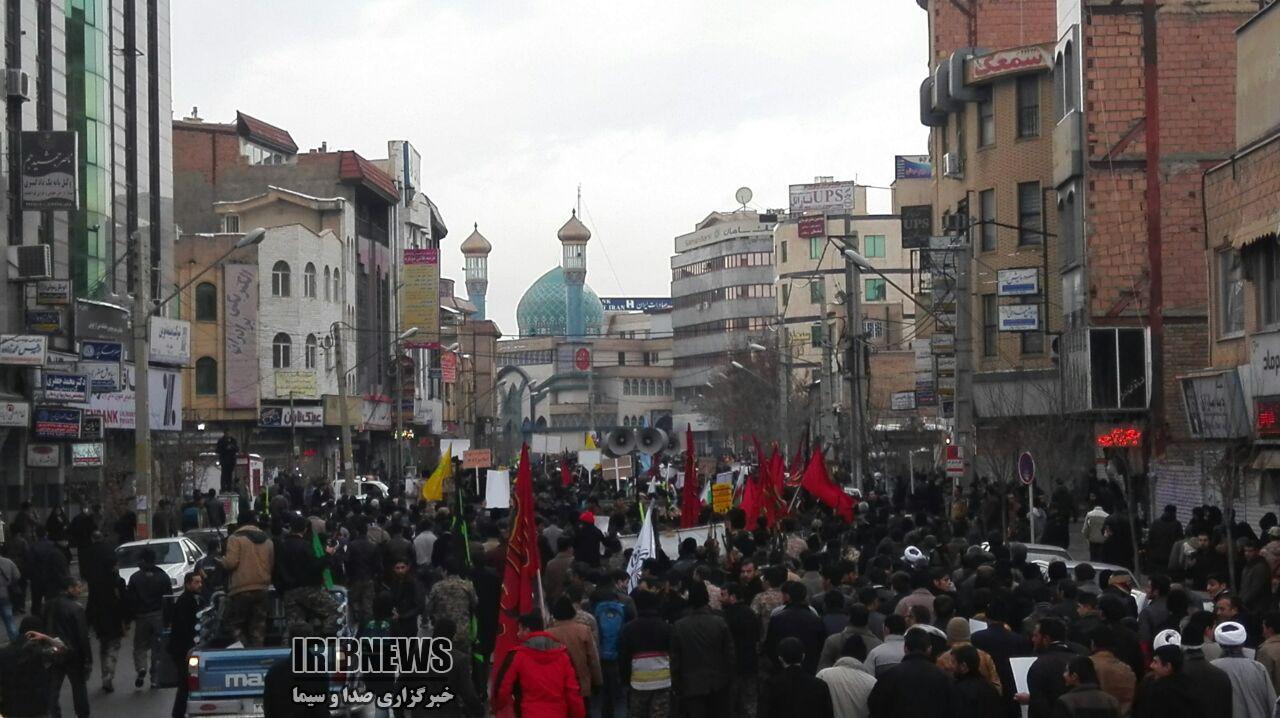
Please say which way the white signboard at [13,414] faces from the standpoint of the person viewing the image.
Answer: facing the viewer

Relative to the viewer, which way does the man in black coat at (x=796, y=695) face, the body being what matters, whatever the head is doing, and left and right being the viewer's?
facing away from the viewer

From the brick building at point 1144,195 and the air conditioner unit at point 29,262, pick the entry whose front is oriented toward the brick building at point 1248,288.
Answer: the air conditioner unit

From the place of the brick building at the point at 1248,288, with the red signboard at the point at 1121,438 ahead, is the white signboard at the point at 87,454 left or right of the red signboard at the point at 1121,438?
left

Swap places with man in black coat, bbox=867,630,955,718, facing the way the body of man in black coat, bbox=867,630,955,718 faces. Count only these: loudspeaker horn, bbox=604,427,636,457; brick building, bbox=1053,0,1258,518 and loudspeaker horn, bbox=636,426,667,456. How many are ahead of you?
3

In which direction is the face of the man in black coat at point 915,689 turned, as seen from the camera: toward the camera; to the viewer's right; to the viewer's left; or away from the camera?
away from the camera

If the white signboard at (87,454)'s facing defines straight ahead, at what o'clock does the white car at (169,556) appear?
The white car is roughly at 12 o'clock from the white signboard.

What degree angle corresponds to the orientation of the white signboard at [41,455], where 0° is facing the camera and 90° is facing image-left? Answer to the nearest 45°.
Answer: approximately 0°

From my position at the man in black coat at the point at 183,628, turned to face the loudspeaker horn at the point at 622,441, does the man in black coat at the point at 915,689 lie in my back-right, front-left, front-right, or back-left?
back-right

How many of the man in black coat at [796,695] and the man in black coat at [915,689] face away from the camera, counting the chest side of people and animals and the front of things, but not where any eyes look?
2

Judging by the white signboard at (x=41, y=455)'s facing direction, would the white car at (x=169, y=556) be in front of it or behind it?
in front

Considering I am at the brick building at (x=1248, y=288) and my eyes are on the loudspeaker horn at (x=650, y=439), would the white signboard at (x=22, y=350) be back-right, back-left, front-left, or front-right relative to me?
front-left

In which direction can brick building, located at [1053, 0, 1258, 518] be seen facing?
to the viewer's left

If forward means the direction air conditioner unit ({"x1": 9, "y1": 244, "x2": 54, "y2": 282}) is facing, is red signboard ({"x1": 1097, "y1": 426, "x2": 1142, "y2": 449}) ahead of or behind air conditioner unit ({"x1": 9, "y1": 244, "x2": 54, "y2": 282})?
ahead

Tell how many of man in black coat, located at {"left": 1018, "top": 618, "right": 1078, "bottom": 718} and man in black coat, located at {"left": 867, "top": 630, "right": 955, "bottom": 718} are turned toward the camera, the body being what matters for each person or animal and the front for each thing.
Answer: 0

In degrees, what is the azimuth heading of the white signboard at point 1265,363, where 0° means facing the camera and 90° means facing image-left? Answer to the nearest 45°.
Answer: approximately 45°
